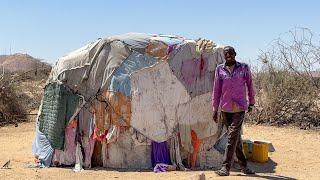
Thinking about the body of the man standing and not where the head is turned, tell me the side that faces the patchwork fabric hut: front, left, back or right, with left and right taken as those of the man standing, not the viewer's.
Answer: right

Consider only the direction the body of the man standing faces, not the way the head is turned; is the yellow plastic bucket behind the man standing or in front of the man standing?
behind

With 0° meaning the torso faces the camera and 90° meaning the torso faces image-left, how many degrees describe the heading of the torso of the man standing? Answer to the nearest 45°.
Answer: approximately 0°
